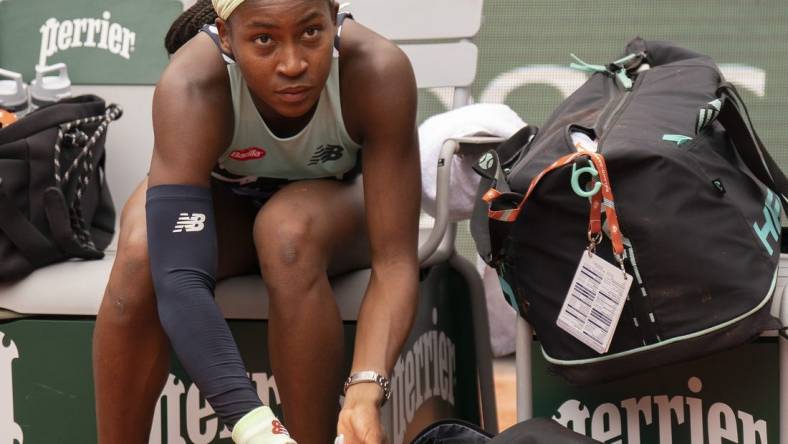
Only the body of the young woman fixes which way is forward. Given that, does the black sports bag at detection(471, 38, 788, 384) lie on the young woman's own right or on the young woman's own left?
on the young woman's own left

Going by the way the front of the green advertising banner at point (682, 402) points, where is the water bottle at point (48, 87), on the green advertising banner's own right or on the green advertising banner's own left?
on the green advertising banner's own right

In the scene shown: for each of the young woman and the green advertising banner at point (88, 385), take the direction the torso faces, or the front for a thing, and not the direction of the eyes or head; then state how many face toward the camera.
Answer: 2

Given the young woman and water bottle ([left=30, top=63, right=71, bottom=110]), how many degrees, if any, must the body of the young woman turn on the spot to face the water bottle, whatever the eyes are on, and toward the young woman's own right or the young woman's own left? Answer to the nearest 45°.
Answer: approximately 135° to the young woman's own right

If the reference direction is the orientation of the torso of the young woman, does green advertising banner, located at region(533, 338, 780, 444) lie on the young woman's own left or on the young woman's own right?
on the young woman's own left

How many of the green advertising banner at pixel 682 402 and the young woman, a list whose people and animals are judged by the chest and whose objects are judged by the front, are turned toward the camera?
2

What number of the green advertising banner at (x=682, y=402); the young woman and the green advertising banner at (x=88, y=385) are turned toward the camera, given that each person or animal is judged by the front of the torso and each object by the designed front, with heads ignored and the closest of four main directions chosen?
3

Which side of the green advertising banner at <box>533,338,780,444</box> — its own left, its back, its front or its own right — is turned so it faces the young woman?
right

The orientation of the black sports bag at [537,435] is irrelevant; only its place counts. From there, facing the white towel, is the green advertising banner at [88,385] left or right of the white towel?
left

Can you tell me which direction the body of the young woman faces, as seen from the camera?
toward the camera

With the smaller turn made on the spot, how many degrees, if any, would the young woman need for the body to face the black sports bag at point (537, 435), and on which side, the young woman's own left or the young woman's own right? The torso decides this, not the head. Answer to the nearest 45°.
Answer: approximately 45° to the young woman's own left
